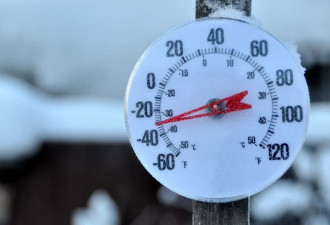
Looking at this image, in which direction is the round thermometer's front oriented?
toward the camera
